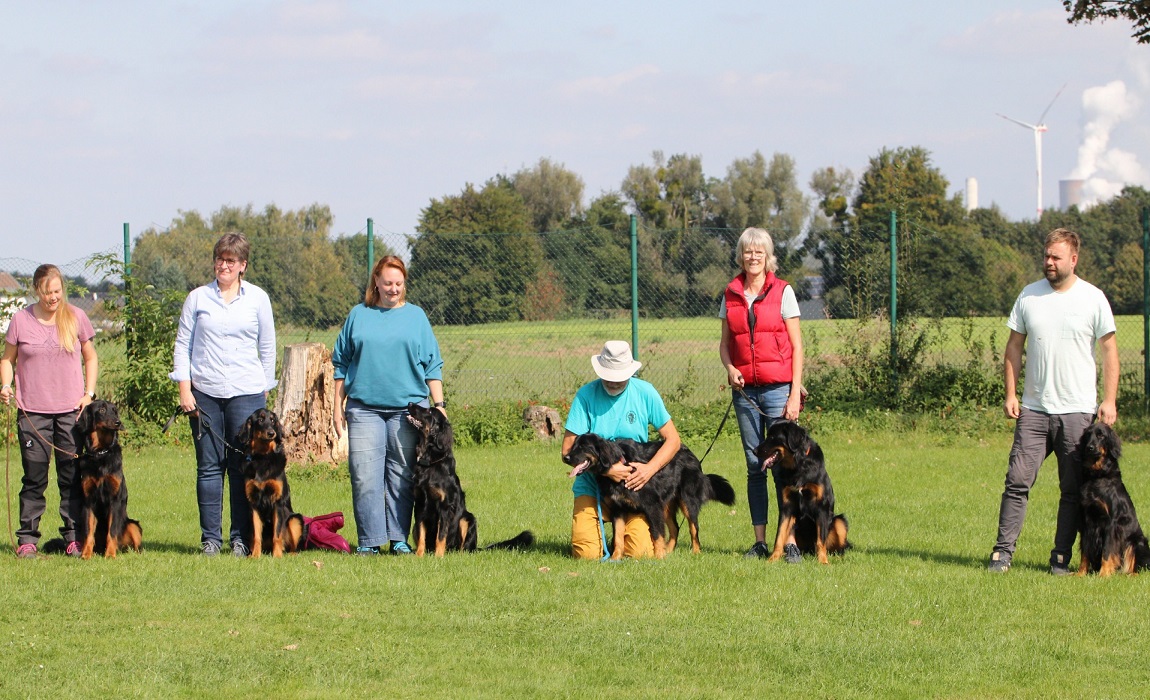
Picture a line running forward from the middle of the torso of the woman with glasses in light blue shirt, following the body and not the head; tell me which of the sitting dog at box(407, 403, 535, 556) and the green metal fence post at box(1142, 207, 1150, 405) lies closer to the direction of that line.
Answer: the sitting dog

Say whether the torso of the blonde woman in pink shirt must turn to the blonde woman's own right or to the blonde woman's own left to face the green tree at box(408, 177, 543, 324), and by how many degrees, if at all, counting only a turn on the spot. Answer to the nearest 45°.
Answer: approximately 135° to the blonde woman's own left

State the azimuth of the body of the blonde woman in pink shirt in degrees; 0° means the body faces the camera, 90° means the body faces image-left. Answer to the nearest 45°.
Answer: approximately 0°

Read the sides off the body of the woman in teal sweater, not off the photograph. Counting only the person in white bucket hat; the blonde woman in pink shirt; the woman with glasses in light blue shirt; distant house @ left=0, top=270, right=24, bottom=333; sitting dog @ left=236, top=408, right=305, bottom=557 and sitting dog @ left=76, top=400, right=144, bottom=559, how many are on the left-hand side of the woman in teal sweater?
1

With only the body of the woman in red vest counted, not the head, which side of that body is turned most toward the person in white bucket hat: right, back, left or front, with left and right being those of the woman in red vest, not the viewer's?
right

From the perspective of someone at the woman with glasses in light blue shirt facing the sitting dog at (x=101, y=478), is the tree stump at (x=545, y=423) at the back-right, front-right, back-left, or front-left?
back-right

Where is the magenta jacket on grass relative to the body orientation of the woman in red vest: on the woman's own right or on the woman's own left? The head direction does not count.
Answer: on the woman's own right

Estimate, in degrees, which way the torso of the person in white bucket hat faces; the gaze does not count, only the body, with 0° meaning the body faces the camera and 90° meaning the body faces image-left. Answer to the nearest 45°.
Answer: approximately 0°

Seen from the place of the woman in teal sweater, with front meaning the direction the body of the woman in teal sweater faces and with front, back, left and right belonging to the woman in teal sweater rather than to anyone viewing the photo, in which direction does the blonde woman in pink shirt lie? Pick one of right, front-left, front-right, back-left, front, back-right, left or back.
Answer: right

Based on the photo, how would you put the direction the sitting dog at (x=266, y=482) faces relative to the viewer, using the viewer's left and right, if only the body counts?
facing the viewer and to the left of the viewer

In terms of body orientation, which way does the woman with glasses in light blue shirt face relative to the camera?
toward the camera

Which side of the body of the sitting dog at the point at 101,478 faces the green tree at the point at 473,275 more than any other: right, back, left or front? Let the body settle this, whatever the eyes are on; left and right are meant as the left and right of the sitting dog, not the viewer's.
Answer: back

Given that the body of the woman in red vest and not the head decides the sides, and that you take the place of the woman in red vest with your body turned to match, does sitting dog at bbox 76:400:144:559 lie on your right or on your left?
on your right

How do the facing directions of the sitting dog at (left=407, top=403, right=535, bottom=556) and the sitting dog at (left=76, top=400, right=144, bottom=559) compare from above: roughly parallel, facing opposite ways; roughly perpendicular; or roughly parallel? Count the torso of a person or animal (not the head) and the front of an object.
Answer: roughly parallel

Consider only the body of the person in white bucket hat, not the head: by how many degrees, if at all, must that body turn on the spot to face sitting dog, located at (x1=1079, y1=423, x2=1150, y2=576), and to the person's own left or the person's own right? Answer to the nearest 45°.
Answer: approximately 90° to the person's own left
